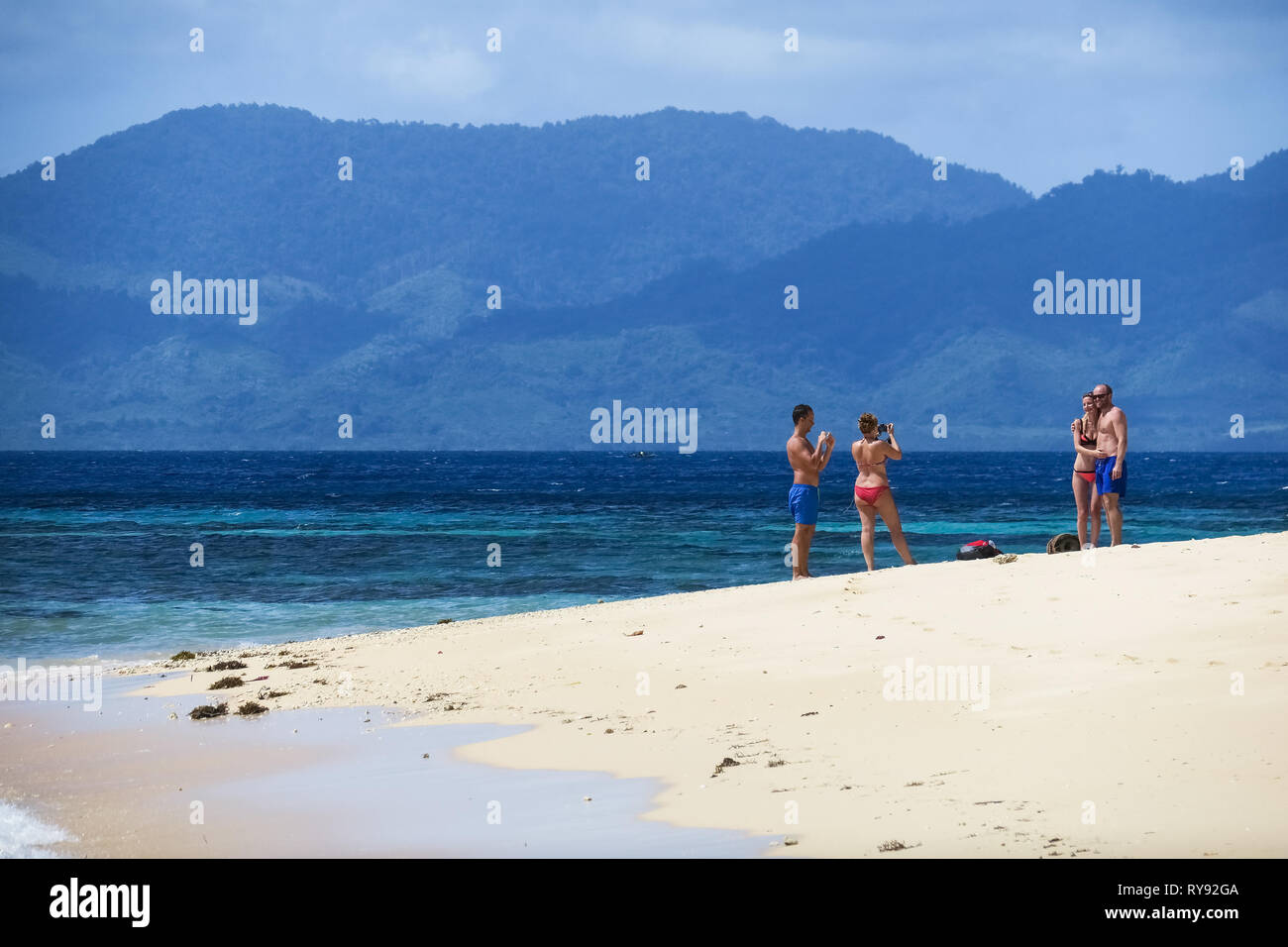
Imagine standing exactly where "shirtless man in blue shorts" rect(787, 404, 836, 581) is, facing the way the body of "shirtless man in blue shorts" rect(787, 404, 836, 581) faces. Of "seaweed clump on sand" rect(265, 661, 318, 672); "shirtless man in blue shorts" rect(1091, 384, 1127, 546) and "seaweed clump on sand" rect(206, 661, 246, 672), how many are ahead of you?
1

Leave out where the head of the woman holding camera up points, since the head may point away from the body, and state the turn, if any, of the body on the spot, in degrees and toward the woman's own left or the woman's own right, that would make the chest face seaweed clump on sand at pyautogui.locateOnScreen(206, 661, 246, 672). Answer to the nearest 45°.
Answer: approximately 180°

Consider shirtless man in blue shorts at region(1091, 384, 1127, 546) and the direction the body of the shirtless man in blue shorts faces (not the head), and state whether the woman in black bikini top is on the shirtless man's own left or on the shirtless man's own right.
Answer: on the shirtless man's own right

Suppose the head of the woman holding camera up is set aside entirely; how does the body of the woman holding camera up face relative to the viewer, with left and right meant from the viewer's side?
facing away from the viewer and to the right of the viewer

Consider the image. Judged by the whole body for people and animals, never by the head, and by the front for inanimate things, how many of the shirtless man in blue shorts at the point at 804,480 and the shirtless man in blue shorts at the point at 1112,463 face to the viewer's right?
1

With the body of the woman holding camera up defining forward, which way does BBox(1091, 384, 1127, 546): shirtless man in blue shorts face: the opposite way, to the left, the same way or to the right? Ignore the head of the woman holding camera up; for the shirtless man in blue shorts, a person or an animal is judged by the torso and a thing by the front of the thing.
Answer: the opposite way

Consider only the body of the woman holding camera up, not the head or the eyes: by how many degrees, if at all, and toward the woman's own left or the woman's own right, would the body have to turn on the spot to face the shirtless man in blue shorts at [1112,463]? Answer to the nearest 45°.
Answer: approximately 45° to the woman's own right

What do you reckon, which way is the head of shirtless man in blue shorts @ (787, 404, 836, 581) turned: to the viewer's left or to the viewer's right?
to the viewer's right

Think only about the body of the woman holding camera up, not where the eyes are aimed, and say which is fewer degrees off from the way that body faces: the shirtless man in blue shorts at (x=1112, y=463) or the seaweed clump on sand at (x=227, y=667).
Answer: the shirtless man in blue shorts

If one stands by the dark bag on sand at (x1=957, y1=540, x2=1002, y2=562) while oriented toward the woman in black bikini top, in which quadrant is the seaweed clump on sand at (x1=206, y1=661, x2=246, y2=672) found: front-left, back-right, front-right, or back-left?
back-right

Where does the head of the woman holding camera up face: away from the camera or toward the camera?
away from the camera

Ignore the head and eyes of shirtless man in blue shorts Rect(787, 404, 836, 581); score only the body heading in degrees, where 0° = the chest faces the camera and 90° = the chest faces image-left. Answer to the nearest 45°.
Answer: approximately 270°

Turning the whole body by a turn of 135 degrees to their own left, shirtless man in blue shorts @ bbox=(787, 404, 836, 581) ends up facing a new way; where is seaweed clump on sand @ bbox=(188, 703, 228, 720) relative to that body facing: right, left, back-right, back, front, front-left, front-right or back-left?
left
